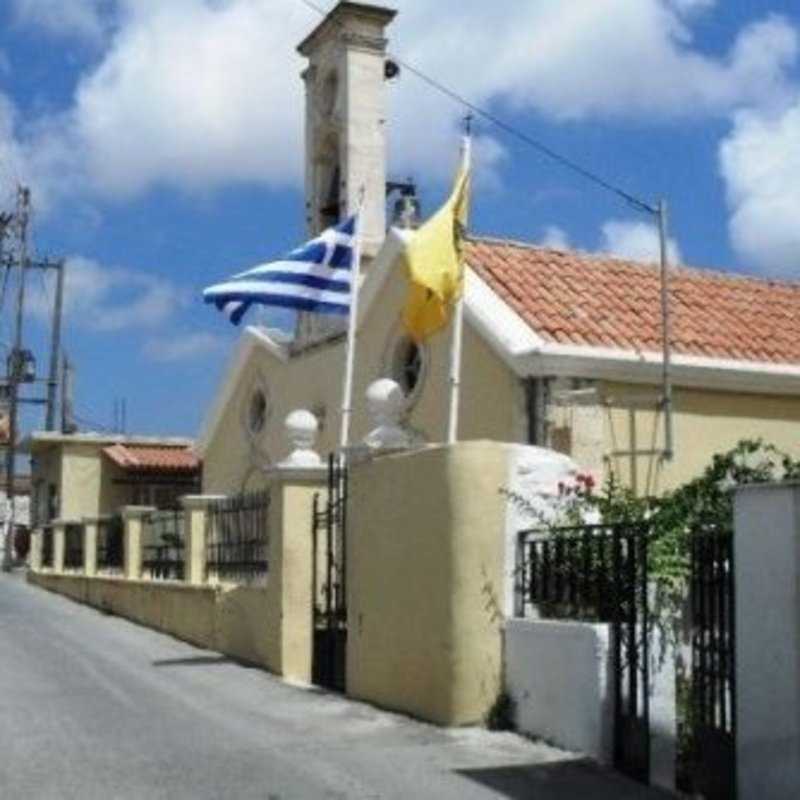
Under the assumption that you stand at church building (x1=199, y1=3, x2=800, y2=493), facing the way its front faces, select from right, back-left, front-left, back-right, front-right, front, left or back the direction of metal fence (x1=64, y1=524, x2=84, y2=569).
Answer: right

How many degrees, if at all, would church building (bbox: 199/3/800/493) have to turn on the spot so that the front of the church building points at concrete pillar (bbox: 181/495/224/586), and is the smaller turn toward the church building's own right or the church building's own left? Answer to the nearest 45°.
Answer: approximately 45° to the church building's own right

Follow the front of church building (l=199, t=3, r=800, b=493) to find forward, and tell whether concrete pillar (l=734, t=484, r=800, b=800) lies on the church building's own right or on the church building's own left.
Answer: on the church building's own left

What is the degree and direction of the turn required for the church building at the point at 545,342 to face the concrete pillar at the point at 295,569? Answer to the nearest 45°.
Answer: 0° — it already faces it

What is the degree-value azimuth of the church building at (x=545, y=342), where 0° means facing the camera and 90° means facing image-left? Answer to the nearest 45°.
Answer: approximately 45°

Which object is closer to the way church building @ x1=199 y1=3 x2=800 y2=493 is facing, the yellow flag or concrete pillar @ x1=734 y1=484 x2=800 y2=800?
the yellow flag

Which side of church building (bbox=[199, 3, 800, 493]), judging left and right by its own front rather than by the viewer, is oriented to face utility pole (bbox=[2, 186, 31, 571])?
right
